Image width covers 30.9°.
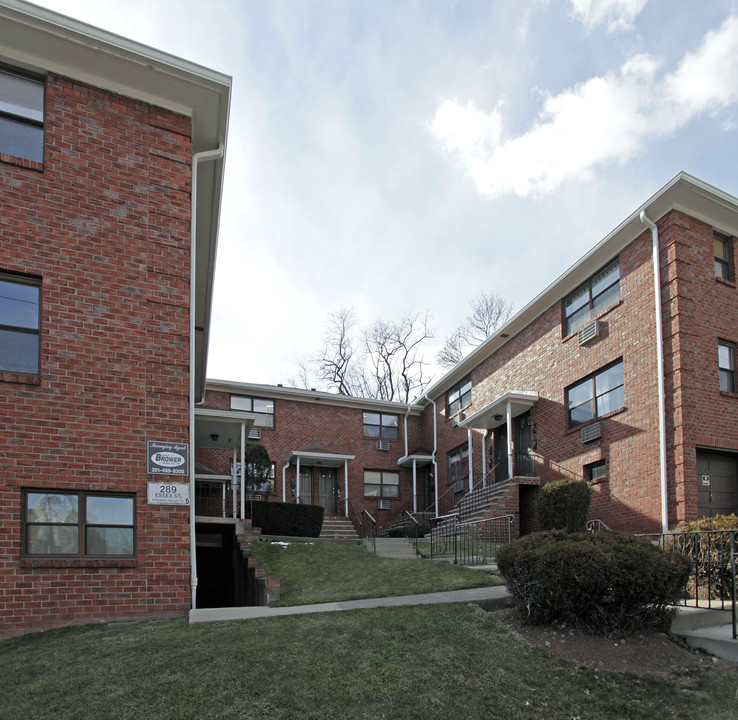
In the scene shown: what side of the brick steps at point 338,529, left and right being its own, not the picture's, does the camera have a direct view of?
front

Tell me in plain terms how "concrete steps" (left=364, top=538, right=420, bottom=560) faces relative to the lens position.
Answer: facing the viewer

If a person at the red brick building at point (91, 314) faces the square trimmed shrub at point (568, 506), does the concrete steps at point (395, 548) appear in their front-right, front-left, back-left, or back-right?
front-left

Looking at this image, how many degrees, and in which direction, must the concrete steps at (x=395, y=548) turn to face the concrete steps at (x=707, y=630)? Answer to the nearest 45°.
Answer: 0° — it already faces it

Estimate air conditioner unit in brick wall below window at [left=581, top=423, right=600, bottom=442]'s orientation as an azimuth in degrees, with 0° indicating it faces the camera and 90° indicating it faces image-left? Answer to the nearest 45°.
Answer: approximately 45°

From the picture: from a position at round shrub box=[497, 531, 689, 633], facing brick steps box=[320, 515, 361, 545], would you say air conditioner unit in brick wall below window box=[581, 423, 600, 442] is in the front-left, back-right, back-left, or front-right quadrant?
front-right

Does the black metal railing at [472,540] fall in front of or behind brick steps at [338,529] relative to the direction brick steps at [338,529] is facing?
in front

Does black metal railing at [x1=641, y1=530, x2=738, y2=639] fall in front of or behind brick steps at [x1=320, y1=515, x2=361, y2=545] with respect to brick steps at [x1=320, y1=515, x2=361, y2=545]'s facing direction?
in front

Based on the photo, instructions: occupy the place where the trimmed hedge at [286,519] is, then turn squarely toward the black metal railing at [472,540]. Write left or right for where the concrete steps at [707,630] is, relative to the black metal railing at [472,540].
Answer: right

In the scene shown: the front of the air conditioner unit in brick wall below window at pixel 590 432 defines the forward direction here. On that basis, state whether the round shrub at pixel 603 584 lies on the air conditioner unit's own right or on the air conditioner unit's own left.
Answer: on the air conditioner unit's own left

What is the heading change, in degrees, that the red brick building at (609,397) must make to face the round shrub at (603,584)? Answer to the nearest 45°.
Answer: approximately 45° to its left
